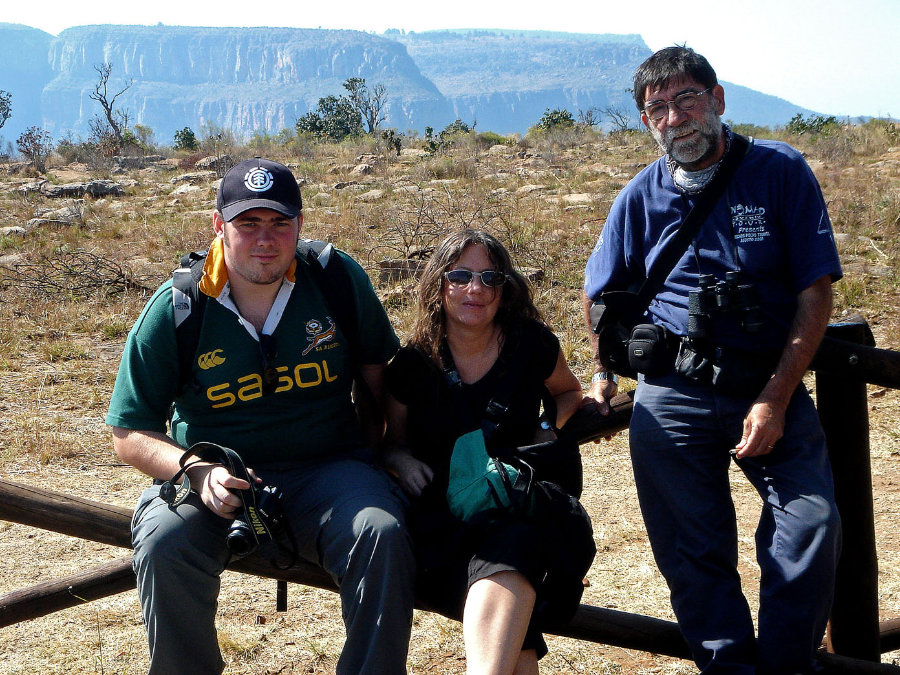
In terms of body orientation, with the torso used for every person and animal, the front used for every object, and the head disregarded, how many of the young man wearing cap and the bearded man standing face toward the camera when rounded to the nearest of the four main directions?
2

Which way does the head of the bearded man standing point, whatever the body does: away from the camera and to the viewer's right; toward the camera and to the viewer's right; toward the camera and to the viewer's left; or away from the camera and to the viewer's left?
toward the camera and to the viewer's left

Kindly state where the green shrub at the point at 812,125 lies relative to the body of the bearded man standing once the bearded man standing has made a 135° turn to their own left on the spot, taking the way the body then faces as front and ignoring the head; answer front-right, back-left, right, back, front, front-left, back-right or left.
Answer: front-left

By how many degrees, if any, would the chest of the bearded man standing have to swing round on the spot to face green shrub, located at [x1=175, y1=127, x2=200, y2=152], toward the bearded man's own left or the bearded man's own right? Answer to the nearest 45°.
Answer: approximately 135° to the bearded man's own right

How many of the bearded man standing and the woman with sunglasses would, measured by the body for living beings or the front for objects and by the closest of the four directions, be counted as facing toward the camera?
2

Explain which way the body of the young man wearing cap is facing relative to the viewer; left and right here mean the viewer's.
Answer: facing the viewer

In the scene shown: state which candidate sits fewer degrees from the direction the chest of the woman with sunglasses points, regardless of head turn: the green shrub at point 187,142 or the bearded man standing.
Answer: the bearded man standing

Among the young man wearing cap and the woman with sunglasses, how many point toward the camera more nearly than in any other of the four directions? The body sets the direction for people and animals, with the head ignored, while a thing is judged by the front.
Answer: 2

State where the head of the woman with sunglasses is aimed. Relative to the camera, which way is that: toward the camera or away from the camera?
toward the camera

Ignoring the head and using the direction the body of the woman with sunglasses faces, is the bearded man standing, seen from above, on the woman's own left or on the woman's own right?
on the woman's own left

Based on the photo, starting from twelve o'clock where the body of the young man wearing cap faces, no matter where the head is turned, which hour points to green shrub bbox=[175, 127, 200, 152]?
The green shrub is roughly at 6 o'clock from the young man wearing cap.

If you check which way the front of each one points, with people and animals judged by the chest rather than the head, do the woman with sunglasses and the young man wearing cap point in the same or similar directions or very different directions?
same or similar directions

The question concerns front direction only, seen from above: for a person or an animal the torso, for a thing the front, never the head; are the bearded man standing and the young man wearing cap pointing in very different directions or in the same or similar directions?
same or similar directions

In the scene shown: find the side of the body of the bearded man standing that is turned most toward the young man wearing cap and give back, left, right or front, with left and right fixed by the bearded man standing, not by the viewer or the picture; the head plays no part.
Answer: right

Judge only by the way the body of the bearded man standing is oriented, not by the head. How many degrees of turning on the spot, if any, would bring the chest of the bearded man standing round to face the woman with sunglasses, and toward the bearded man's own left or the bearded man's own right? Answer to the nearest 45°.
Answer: approximately 90° to the bearded man's own right
